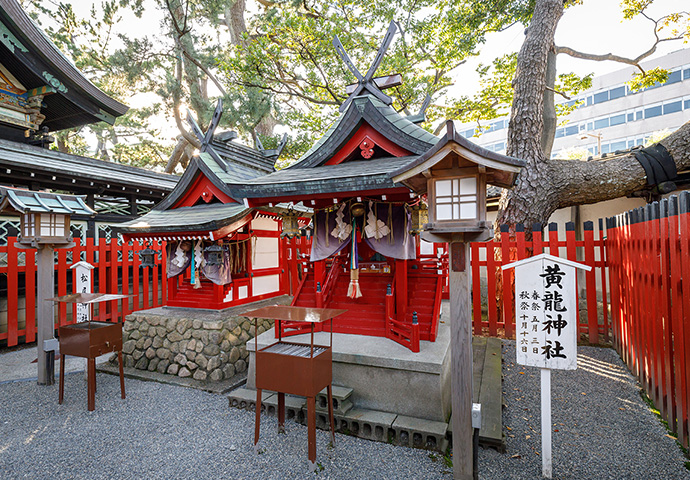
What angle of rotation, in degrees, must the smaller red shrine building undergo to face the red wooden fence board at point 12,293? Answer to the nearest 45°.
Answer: approximately 45° to its right

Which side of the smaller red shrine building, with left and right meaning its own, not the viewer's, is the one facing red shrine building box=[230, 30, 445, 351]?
left

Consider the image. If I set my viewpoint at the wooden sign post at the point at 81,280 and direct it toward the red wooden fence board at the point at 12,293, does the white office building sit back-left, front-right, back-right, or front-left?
back-right

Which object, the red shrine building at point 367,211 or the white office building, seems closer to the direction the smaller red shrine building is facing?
the red shrine building

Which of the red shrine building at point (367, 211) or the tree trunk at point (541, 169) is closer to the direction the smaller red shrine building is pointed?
the red shrine building

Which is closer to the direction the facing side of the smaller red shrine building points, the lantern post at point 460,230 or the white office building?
the lantern post

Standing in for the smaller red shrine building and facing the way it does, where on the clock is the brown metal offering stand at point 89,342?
The brown metal offering stand is roughly at 12 o'clock from the smaller red shrine building.

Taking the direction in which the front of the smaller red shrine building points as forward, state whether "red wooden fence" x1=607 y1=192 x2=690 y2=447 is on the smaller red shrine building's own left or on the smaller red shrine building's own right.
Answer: on the smaller red shrine building's own left

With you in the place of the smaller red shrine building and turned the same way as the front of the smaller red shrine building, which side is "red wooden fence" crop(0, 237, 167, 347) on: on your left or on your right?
on your right

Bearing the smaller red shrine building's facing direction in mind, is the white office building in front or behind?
behind

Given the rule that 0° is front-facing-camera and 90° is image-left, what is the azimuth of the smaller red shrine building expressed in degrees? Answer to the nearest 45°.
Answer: approximately 45°

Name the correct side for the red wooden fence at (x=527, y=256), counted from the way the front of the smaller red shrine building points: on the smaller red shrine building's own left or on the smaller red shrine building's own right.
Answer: on the smaller red shrine building's own left
